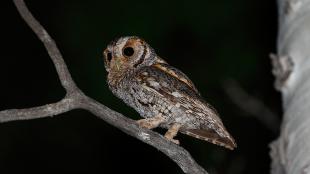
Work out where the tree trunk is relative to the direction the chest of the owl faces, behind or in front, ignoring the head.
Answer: behind

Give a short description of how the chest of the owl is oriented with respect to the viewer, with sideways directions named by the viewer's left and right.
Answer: facing to the left of the viewer
